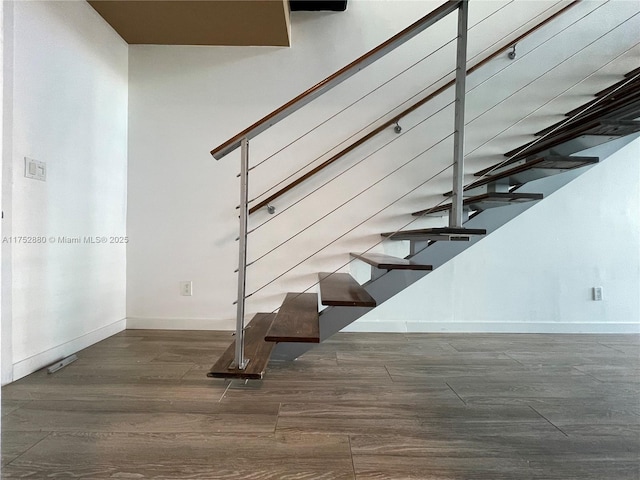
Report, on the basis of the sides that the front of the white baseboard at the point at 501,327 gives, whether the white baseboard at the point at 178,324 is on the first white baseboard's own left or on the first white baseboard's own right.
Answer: on the first white baseboard's own right

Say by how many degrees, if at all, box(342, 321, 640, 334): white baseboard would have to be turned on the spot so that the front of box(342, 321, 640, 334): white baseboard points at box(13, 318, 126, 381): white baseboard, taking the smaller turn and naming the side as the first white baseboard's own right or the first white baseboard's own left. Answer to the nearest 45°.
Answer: approximately 45° to the first white baseboard's own right

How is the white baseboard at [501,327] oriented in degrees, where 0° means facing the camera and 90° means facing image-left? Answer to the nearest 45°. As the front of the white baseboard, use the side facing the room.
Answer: approximately 0°

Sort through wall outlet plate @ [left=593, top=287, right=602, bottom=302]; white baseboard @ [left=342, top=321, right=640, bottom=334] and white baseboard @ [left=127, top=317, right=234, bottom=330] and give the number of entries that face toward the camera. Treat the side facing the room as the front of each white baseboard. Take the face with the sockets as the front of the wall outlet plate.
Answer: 3

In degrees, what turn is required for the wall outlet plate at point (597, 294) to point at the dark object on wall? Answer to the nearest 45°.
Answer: approximately 45° to its right

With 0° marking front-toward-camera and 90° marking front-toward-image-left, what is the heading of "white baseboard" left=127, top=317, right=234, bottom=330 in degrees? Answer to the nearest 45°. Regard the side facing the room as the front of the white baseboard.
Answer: approximately 0°

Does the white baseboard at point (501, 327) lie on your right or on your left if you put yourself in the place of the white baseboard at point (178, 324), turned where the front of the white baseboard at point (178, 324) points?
on your left

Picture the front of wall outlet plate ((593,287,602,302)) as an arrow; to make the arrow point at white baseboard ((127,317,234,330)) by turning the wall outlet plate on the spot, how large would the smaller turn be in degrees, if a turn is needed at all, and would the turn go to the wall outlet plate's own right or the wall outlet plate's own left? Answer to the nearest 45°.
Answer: approximately 45° to the wall outlet plate's own right
